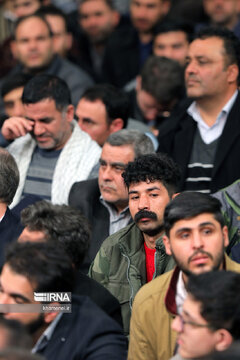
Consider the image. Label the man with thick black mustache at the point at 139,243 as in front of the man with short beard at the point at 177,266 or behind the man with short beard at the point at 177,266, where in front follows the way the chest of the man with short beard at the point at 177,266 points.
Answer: behind

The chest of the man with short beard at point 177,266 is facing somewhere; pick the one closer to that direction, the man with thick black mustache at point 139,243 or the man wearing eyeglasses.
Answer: the man wearing eyeglasses

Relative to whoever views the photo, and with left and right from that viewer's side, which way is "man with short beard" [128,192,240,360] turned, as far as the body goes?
facing the viewer

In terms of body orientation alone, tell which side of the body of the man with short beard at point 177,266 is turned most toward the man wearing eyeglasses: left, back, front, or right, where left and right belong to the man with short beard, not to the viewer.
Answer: front

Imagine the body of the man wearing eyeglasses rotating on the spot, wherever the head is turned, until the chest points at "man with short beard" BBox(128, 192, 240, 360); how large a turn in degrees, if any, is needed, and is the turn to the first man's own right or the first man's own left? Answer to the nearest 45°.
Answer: approximately 90° to the first man's own right

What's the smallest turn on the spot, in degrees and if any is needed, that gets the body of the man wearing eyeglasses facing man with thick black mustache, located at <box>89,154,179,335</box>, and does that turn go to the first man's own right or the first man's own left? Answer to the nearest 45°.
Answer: approximately 90° to the first man's own right
